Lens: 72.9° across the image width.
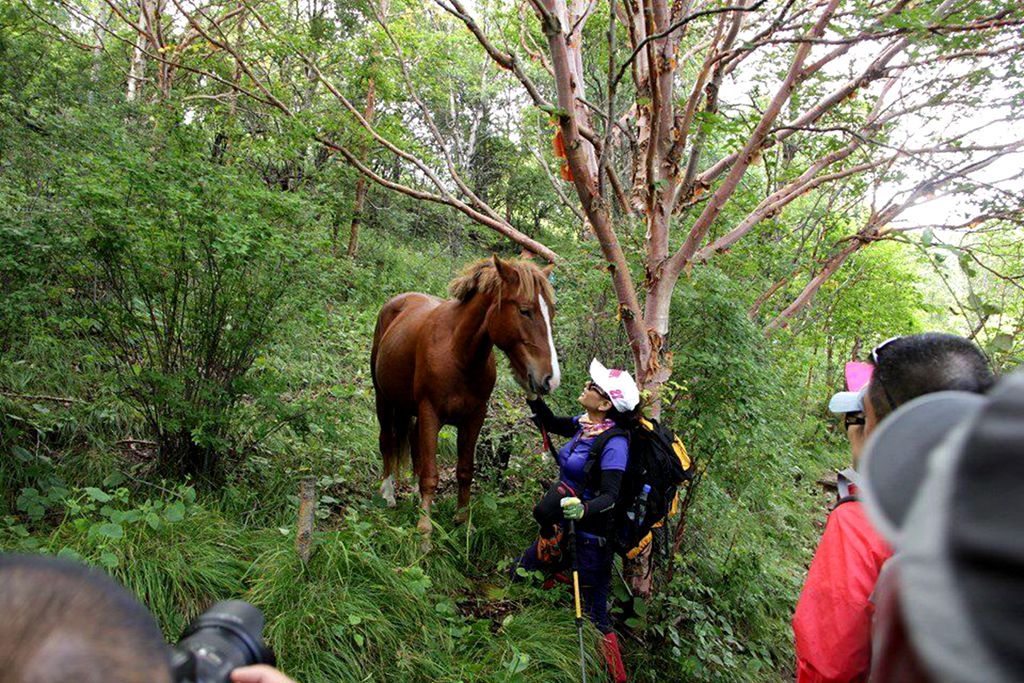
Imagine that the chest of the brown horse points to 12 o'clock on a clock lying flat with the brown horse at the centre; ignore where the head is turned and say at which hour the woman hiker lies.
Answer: The woman hiker is roughly at 12 o'clock from the brown horse.

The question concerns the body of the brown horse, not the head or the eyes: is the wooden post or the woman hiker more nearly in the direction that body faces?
the woman hiker

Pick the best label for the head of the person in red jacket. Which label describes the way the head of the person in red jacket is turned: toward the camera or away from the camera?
away from the camera

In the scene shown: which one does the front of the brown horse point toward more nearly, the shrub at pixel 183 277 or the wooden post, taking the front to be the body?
the wooden post

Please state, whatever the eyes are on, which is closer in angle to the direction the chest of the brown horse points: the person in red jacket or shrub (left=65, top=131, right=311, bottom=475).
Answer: the person in red jacket

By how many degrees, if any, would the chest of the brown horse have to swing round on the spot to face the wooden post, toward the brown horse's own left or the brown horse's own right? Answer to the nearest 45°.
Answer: approximately 90° to the brown horse's own right

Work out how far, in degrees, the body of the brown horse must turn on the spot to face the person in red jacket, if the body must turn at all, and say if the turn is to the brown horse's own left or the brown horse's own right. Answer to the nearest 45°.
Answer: approximately 45° to the brown horse's own right

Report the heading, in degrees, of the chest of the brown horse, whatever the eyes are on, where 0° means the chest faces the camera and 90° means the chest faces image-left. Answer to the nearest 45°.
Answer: approximately 315°

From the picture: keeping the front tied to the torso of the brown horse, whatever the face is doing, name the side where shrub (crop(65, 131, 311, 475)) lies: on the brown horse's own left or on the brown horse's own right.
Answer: on the brown horse's own right
